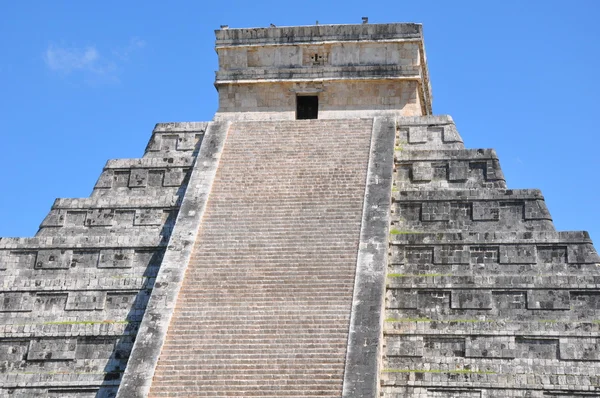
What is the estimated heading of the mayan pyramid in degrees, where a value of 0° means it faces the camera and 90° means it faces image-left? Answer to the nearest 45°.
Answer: approximately 0°
